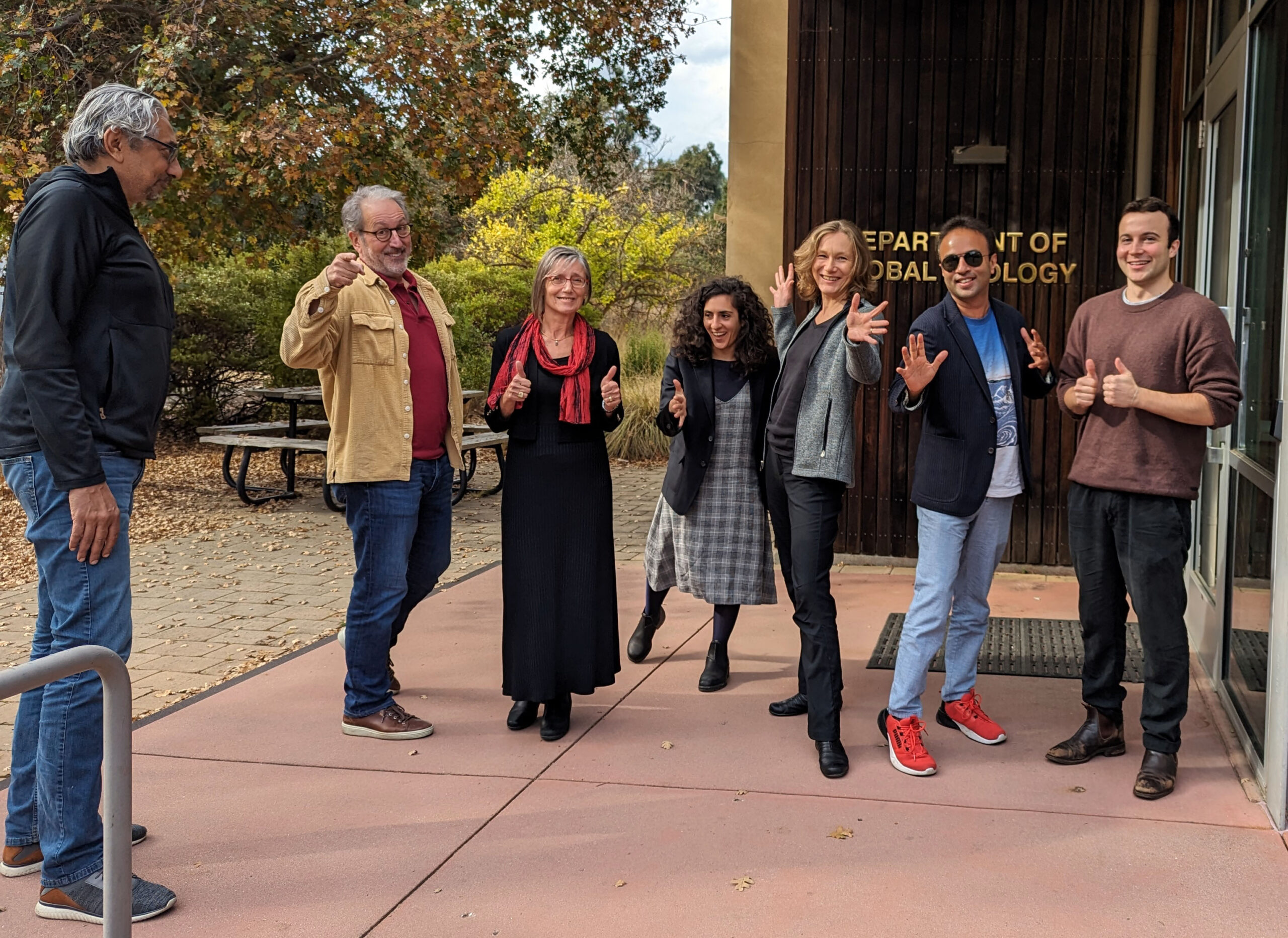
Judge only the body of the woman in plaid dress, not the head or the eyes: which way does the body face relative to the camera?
toward the camera

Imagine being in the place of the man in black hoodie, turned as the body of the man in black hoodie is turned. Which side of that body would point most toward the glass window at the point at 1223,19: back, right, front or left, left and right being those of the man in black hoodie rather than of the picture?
front

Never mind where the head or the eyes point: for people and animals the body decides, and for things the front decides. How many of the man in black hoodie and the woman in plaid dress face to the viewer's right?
1

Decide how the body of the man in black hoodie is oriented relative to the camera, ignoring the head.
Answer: to the viewer's right

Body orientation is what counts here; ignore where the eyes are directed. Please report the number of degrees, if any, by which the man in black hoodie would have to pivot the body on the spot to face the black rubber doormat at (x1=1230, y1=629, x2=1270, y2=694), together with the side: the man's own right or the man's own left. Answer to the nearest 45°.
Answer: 0° — they already face it

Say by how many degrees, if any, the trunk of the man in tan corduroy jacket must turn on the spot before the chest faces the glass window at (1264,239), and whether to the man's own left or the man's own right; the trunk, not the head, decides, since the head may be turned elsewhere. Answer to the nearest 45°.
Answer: approximately 45° to the man's own left

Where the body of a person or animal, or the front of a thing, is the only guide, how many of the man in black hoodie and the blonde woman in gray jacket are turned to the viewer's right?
1

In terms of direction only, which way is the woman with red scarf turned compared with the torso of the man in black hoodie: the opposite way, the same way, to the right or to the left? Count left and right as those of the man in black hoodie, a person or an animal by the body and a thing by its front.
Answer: to the right

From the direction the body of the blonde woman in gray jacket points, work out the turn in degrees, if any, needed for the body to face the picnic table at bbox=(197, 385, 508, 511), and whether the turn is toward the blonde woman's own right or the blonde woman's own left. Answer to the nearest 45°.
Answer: approximately 90° to the blonde woman's own right

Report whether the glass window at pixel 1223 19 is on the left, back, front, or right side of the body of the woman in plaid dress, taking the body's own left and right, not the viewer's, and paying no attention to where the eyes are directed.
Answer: left

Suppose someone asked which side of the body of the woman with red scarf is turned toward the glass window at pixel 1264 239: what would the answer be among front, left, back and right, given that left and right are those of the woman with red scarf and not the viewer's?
left

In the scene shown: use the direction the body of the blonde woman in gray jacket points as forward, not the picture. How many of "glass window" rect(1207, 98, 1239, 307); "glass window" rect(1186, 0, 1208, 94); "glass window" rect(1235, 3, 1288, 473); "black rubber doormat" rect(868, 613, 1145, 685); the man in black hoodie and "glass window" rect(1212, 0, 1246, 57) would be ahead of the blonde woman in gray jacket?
1

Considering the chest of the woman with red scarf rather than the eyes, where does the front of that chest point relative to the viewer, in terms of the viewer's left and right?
facing the viewer

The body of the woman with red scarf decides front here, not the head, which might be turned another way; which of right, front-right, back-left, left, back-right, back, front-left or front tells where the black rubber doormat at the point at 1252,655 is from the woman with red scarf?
left

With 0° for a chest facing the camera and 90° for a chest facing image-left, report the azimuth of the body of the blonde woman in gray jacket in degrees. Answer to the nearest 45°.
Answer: approximately 45°

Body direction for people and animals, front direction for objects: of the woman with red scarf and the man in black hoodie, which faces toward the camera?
the woman with red scarf

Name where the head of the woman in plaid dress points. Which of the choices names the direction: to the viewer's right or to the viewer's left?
to the viewer's left
